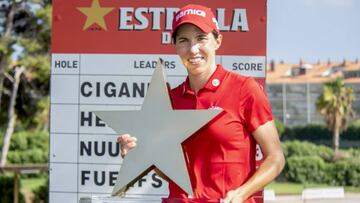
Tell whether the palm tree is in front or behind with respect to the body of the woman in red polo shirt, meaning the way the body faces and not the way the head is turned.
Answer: behind

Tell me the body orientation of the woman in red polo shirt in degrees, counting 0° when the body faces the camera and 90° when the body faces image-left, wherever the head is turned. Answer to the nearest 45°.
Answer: approximately 45°

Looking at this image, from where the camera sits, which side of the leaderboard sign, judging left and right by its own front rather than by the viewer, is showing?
front

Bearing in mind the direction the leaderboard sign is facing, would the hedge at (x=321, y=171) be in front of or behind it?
behind

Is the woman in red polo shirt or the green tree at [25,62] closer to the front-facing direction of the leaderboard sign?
the woman in red polo shirt

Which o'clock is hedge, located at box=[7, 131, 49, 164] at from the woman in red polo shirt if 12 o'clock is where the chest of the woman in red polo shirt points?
The hedge is roughly at 4 o'clock from the woman in red polo shirt.

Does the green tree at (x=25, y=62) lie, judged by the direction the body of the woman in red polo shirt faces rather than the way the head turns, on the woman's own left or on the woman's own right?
on the woman's own right

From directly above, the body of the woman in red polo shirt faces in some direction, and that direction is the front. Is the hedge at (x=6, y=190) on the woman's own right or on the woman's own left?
on the woman's own right

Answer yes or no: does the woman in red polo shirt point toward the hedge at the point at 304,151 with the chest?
no

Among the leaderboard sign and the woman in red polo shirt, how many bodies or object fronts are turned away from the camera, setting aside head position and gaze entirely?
0

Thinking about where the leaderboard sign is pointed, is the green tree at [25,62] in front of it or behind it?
behind

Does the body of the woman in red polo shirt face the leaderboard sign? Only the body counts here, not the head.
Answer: no

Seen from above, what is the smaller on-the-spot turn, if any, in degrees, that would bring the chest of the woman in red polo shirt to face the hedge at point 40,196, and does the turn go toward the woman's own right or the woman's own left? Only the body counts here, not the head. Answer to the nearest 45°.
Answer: approximately 135° to the woman's own right
